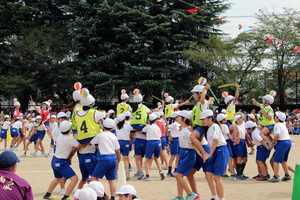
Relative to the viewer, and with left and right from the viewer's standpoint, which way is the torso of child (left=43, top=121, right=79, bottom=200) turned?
facing away from the viewer and to the right of the viewer
